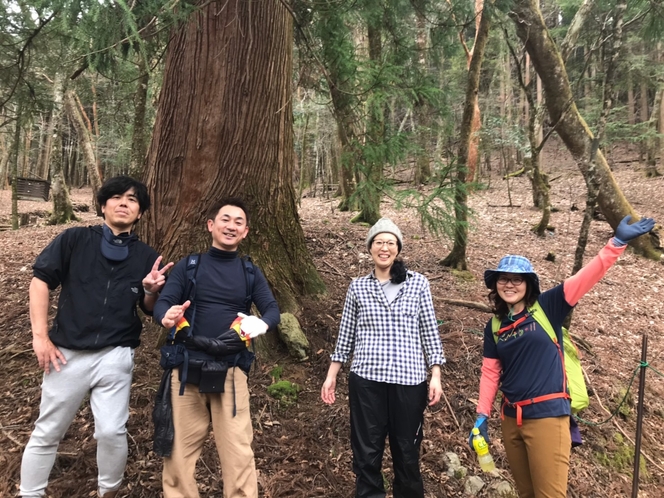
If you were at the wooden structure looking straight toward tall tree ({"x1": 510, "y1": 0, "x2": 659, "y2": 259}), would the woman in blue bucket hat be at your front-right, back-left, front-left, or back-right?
front-right

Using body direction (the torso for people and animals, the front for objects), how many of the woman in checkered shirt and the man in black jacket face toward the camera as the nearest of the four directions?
2

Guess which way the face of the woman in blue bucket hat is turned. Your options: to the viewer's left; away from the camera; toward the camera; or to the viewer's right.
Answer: toward the camera

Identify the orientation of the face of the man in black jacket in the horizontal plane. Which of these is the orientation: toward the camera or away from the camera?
toward the camera

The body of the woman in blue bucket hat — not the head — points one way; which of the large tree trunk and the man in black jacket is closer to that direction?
the man in black jacket

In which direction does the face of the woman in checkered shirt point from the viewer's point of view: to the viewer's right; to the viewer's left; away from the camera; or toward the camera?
toward the camera

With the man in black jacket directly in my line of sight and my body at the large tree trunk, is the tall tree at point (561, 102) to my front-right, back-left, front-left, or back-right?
back-left

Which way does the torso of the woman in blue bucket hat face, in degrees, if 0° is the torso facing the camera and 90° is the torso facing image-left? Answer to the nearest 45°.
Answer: approximately 45°

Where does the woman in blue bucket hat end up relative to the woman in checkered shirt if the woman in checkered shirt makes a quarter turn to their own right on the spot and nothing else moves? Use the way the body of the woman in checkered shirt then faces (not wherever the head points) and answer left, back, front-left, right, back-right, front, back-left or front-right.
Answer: back

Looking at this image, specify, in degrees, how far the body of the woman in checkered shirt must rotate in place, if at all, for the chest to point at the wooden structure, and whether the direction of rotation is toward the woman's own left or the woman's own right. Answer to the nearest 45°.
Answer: approximately 135° to the woman's own right

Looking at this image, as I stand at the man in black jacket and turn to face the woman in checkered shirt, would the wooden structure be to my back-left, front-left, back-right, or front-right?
back-left

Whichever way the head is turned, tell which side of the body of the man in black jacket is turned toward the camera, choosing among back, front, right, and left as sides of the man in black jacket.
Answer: front

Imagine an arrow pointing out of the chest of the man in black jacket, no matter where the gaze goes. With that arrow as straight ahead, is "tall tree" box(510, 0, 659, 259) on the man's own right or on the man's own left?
on the man's own left
